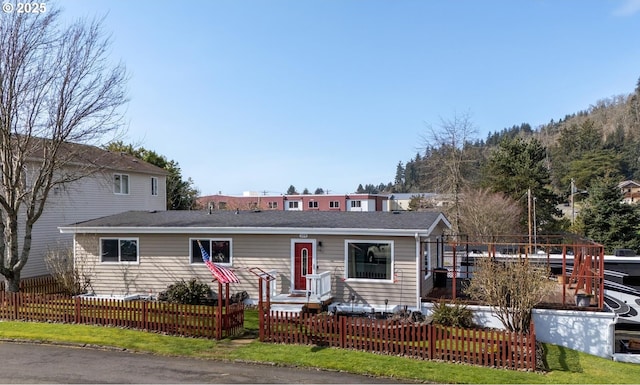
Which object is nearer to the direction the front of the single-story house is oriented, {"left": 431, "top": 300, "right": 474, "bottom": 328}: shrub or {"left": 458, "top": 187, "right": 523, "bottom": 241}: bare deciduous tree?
the shrub

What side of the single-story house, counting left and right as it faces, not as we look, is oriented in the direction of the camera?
front

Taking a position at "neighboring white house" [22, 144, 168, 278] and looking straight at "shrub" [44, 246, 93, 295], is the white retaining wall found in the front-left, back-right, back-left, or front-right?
front-left

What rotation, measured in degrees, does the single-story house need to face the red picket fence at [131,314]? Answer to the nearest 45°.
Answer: approximately 45° to its right

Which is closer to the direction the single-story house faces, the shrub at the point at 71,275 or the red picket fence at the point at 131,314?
the red picket fence

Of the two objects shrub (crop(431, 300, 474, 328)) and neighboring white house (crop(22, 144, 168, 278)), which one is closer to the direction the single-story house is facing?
the shrub

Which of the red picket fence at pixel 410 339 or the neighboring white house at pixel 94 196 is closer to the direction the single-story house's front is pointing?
the red picket fence
